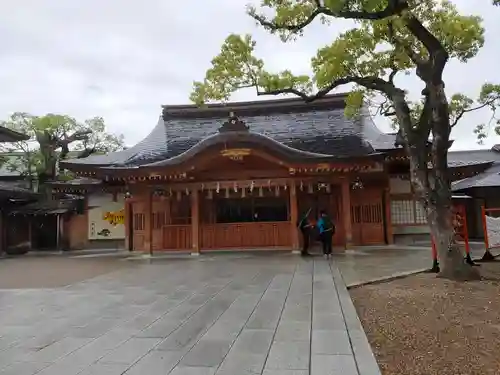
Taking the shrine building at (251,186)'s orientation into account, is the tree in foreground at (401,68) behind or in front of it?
in front

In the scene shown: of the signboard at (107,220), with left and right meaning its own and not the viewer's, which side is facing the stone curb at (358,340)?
front

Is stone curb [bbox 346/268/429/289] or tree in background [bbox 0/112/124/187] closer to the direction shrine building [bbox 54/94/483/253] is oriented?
the stone curb

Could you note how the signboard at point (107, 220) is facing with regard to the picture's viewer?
facing the viewer

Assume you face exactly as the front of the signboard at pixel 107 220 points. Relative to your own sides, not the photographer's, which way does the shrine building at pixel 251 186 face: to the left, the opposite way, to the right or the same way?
the same way

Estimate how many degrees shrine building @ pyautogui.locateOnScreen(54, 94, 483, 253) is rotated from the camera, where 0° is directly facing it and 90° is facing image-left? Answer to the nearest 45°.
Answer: approximately 0°

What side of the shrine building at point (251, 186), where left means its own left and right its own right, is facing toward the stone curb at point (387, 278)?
front
